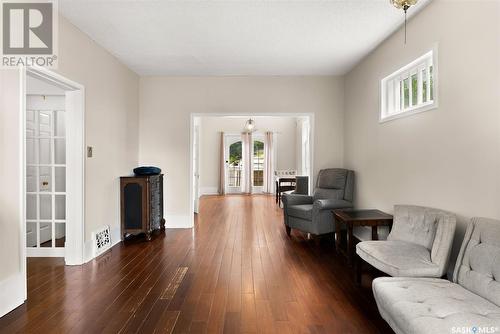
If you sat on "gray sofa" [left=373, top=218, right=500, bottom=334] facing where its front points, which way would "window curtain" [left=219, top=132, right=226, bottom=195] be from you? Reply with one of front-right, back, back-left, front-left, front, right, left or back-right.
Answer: right

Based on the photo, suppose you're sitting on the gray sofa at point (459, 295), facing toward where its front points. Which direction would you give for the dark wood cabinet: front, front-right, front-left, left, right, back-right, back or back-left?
front-right

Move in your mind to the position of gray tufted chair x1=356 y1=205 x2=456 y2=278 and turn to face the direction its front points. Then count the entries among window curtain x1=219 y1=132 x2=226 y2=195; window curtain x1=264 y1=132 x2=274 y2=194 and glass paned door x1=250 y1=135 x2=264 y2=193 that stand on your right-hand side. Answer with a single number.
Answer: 3

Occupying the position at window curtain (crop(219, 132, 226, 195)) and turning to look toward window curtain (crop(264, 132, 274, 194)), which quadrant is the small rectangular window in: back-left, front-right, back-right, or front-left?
front-right

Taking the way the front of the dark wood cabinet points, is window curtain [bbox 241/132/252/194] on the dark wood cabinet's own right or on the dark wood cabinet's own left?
on the dark wood cabinet's own left

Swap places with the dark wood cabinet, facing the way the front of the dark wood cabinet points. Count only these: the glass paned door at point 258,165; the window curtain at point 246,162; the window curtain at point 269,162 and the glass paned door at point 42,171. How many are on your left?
3

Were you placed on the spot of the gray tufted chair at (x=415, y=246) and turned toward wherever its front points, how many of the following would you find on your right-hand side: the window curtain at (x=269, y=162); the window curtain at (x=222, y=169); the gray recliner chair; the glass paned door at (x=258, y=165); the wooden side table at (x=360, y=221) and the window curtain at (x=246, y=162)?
6

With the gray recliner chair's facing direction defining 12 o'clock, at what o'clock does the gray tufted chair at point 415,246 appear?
The gray tufted chair is roughly at 10 o'clock from the gray recliner chair.

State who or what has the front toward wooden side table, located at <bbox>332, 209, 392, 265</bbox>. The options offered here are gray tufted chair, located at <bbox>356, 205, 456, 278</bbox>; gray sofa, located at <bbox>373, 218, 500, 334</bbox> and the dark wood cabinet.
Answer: the dark wood cabinet

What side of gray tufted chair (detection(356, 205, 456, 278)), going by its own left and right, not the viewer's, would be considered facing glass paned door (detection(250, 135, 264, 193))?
right

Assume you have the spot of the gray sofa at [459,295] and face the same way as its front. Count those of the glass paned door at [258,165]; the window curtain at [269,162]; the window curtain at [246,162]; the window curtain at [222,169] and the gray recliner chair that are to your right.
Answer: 5

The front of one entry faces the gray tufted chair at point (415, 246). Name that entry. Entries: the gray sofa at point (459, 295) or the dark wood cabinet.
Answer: the dark wood cabinet

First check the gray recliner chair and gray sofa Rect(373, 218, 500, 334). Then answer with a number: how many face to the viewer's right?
0

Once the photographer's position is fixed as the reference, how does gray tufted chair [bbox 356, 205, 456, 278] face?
facing the viewer and to the left of the viewer
